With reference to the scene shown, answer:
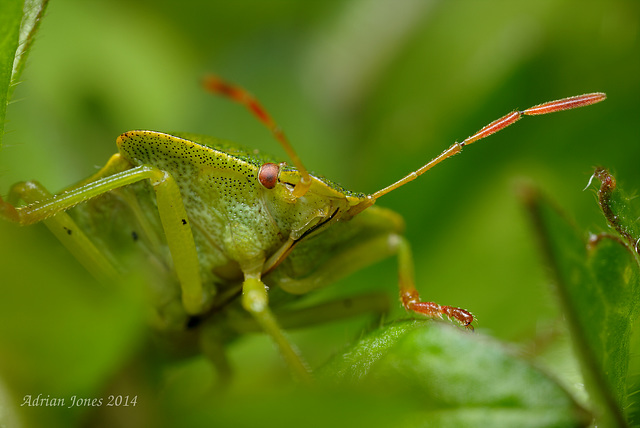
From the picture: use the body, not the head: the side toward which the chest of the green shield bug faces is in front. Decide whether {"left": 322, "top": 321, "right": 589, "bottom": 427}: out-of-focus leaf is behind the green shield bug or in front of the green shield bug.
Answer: in front

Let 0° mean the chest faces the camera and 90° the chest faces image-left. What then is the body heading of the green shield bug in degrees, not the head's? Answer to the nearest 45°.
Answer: approximately 315°

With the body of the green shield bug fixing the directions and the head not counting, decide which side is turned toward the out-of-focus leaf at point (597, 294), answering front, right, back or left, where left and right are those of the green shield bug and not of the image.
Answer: front

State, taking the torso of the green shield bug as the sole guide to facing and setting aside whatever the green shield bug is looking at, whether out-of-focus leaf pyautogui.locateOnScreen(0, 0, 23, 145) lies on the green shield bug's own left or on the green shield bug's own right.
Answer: on the green shield bug's own right
